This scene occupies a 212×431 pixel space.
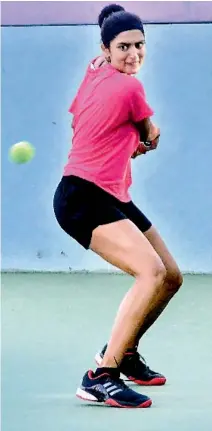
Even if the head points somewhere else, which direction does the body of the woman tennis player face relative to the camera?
to the viewer's right
